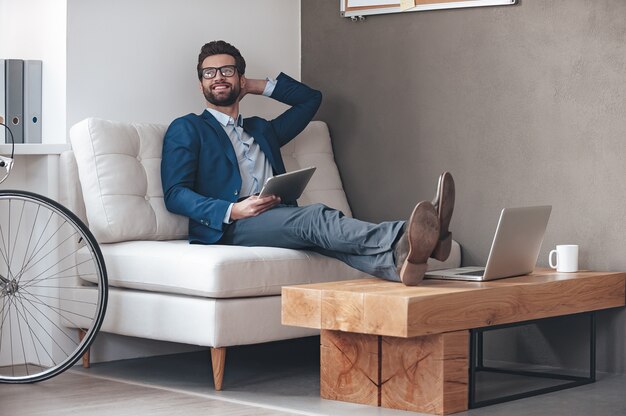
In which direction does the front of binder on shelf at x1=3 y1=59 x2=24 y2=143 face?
toward the camera

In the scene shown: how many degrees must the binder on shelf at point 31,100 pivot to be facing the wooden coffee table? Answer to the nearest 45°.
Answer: approximately 45° to its left

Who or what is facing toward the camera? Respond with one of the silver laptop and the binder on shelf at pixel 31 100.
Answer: the binder on shelf

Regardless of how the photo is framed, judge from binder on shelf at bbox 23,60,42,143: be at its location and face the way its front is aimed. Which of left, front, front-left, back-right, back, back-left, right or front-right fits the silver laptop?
front-left

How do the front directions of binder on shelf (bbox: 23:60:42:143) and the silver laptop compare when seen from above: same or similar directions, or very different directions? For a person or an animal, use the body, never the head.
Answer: very different directions

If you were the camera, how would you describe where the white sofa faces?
facing the viewer and to the right of the viewer

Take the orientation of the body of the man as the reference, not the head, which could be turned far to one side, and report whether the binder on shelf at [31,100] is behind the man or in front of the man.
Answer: behind

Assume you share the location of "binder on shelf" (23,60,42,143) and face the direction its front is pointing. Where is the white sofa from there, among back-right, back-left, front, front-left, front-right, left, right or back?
front-left

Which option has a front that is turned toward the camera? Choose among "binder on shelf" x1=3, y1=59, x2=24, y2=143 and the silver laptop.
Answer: the binder on shelf

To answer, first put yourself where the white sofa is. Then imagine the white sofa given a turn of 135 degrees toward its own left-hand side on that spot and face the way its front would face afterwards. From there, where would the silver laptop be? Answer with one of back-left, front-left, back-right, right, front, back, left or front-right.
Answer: right

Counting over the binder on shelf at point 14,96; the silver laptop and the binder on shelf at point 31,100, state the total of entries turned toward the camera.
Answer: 2

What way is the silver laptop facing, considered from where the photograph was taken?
facing away from the viewer and to the left of the viewer
